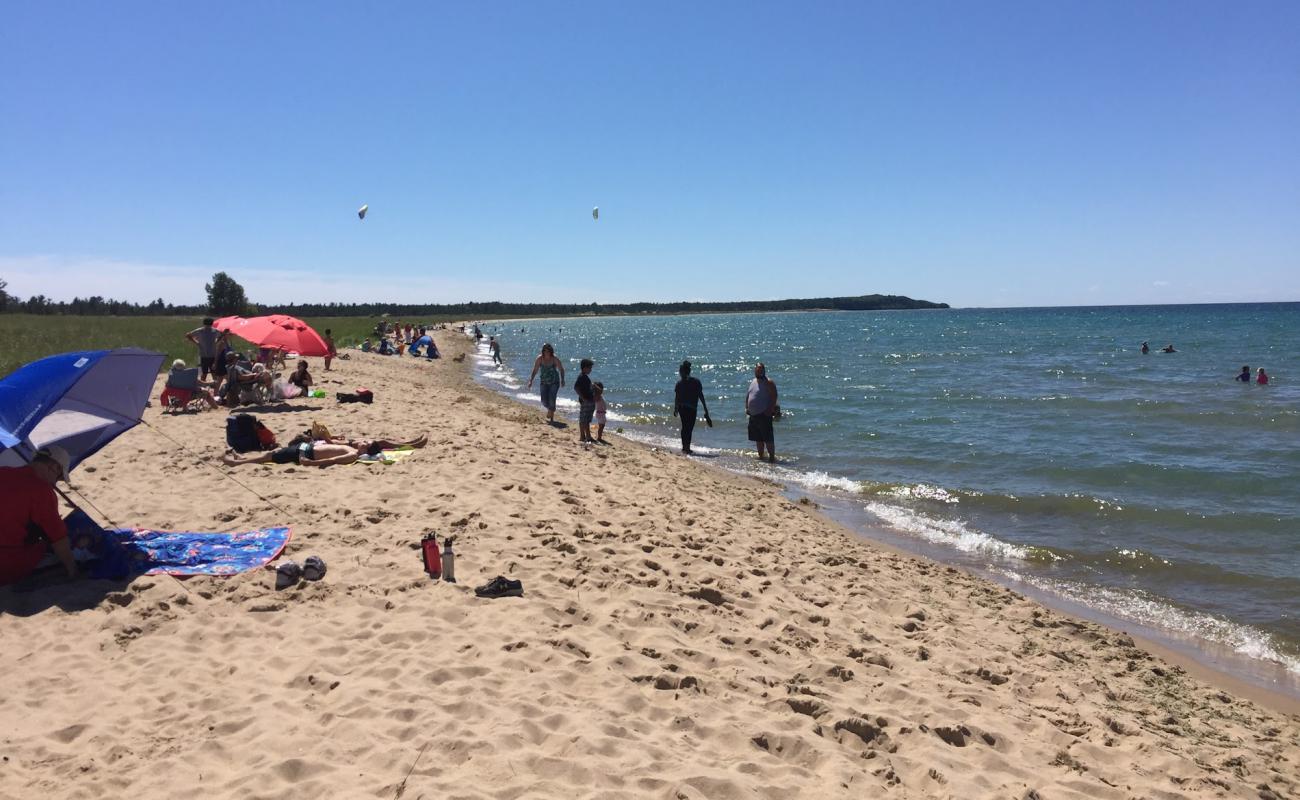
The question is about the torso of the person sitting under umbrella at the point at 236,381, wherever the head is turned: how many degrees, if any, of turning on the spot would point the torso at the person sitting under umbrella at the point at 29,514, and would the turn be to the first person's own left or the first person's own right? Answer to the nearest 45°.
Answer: approximately 90° to the first person's own right

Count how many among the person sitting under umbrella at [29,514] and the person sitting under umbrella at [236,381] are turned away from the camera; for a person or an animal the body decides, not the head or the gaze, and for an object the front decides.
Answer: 0

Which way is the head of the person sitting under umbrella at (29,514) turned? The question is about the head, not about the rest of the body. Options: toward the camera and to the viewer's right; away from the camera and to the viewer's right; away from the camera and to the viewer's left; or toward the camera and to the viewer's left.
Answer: away from the camera and to the viewer's right

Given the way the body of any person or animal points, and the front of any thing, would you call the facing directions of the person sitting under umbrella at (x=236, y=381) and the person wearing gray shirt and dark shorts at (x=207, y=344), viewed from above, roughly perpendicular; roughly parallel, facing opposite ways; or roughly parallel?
roughly perpendicular

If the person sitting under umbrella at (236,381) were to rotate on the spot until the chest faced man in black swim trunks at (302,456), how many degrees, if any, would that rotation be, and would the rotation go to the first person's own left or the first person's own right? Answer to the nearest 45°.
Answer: approximately 90° to the first person's own right

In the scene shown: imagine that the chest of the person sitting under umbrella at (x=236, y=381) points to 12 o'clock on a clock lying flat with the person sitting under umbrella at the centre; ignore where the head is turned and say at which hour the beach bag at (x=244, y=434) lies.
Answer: The beach bag is roughly at 3 o'clock from the person sitting under umbrella.

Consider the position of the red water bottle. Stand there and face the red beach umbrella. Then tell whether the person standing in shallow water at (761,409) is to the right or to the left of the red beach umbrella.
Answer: right

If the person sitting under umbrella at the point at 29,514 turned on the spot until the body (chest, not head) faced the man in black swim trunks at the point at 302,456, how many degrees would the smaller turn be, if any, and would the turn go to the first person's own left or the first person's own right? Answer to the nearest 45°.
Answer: approximately 45° to the first person's own left

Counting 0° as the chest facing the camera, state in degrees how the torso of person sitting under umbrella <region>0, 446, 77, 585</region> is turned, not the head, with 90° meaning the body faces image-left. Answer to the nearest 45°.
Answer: approximately 270°

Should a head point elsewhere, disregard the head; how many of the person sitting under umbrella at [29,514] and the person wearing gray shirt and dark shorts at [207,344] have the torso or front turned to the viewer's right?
1

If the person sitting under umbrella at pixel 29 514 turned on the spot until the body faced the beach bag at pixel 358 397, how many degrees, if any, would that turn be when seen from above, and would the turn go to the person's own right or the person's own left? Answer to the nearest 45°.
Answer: approximately 45° to the person's own left
